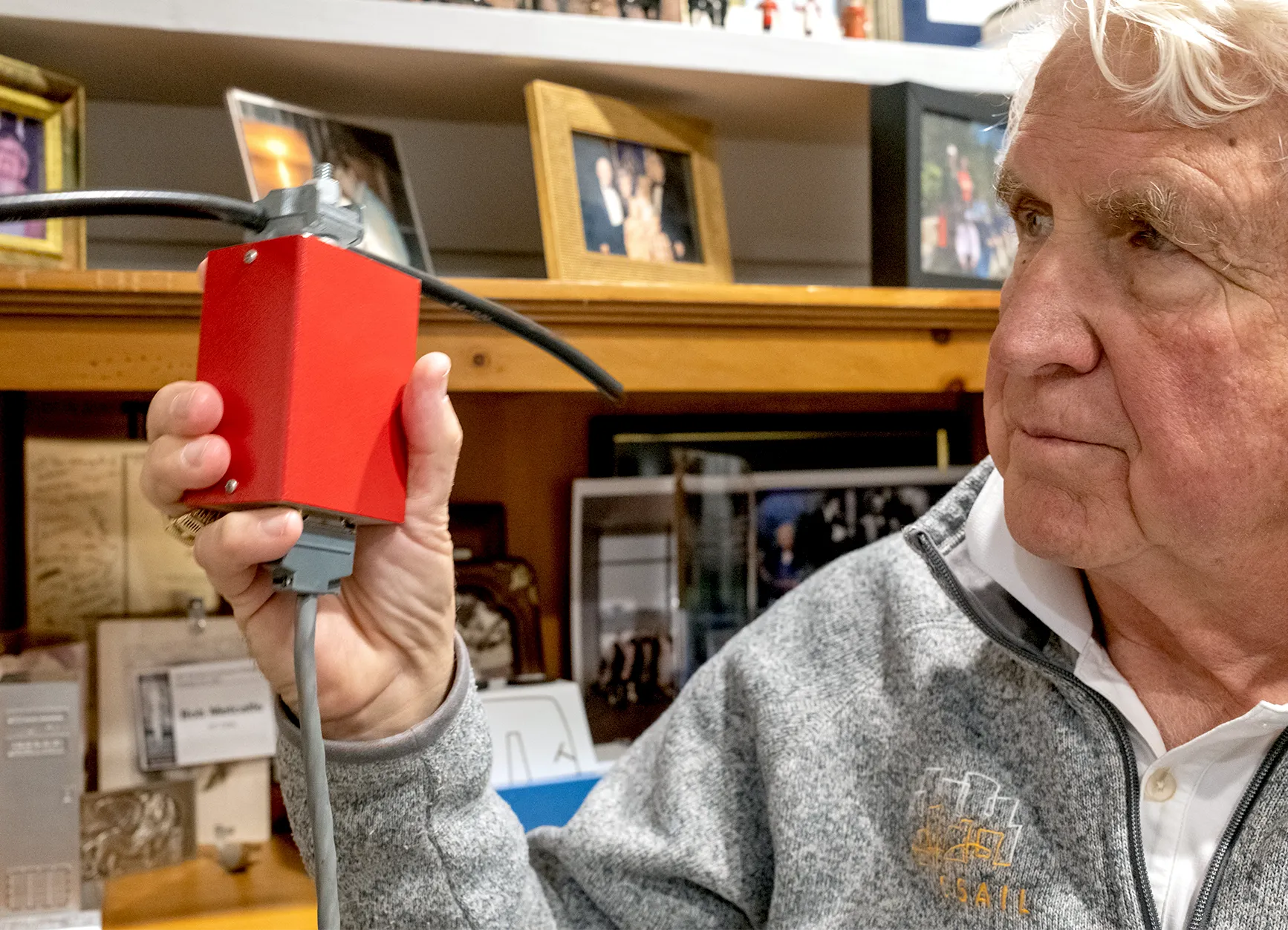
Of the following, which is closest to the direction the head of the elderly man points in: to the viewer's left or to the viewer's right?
to the viewer's left

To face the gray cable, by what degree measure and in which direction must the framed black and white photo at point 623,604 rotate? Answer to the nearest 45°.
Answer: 0° — it already faces it

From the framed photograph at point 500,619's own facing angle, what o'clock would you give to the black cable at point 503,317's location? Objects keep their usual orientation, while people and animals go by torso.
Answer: The black cable is roughly at 12 o'clock from the framed photograph.

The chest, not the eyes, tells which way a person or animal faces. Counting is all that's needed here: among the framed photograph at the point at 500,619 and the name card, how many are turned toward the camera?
2

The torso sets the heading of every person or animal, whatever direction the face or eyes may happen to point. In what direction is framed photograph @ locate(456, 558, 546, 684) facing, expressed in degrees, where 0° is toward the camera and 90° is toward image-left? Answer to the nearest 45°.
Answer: approximately 0°

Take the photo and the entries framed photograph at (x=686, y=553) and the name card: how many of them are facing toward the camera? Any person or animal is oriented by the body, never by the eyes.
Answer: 2
